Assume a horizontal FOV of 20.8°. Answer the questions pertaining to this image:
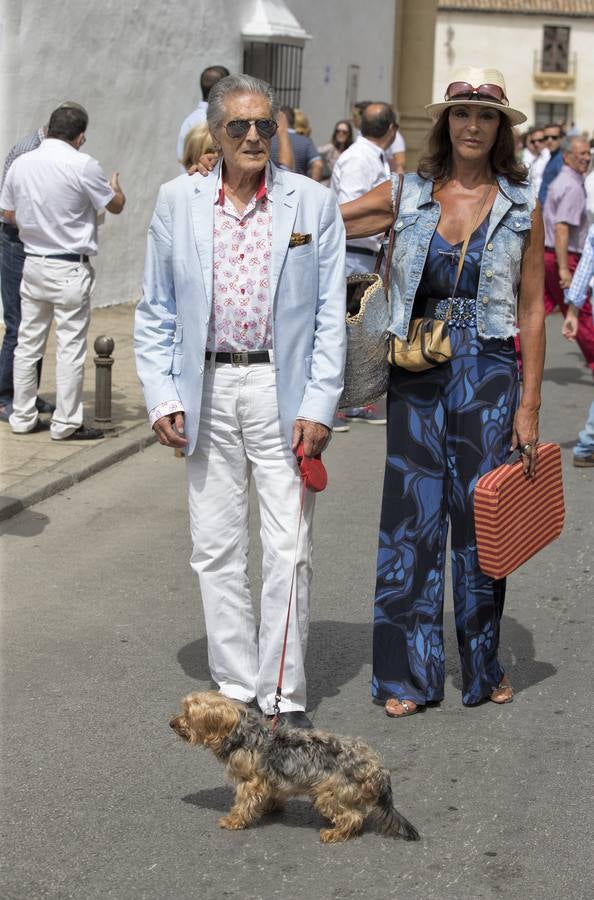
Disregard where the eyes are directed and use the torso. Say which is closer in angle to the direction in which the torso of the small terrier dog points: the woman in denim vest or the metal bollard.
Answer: the metal bollard

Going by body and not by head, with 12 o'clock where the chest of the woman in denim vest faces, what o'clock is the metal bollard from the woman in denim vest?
The metal bollard is roughly at 5 o'clock from the woman in denim vest.

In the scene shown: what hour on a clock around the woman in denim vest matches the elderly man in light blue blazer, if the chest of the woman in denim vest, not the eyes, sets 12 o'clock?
The elderly man in light blue blazer is roughly at 2 o'clock from the woman in denim vest.

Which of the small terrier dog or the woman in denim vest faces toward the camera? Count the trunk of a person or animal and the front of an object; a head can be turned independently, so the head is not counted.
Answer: the woman in denim vest

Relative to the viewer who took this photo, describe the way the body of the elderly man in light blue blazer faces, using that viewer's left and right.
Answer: facing the viewer

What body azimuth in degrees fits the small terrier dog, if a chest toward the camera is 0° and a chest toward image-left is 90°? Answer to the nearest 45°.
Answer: approximately 90°

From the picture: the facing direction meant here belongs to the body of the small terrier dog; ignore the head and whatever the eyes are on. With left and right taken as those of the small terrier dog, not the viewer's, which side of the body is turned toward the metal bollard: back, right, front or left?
right

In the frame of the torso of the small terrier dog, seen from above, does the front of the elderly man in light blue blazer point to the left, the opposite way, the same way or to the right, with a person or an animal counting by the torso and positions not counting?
to the left

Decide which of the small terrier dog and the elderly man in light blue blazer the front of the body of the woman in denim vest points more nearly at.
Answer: the small terrier dog

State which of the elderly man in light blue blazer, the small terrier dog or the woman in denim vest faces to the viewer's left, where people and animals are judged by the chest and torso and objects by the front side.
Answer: the small terrier dog

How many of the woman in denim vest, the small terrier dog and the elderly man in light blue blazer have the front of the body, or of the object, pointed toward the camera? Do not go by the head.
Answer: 2

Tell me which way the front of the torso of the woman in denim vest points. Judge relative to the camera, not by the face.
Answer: toward the camera

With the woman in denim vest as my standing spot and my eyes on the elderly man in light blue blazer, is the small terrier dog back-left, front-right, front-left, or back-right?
front-left
